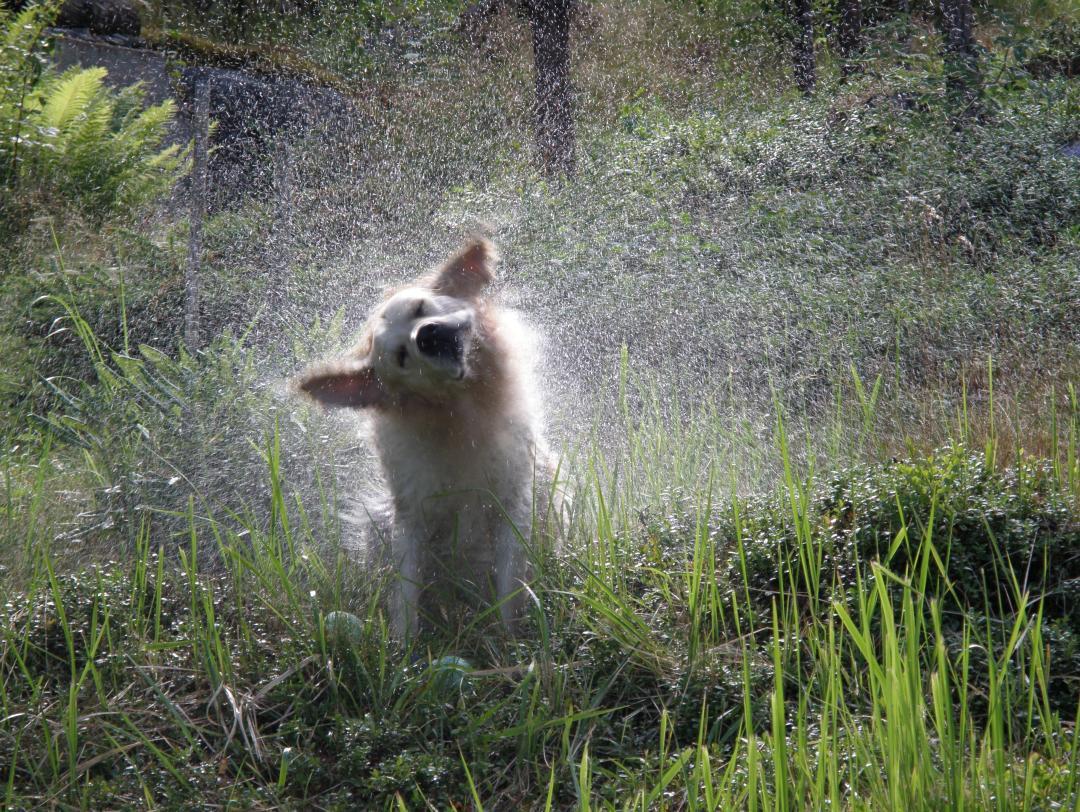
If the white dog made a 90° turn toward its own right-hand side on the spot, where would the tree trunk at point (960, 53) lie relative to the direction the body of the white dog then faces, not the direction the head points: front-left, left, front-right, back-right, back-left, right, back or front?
back-right

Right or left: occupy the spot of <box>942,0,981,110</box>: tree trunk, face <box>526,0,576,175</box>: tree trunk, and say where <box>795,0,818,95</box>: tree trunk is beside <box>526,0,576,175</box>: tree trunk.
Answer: right

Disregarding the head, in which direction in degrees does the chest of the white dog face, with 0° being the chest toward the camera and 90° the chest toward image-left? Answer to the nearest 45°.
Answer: approximately 0°

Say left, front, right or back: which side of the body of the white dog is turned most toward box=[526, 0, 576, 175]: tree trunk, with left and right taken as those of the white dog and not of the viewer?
back

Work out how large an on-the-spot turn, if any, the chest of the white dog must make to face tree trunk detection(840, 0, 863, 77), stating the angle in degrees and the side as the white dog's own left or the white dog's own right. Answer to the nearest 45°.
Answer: approximately 135° to the white dog's own left

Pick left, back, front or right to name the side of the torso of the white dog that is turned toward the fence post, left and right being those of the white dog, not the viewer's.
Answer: back

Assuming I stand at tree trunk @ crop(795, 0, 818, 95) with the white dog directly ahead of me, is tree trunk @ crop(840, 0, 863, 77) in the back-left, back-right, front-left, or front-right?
back-left
